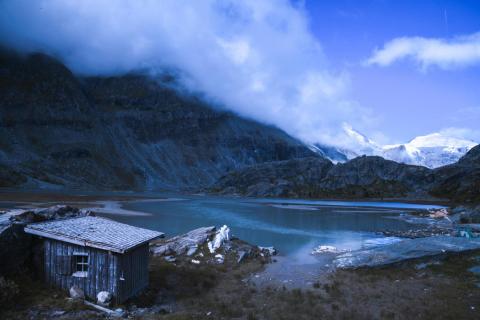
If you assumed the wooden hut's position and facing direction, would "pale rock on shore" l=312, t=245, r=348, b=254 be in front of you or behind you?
behind

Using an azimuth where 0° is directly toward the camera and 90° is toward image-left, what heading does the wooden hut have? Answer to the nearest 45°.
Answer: approximately 45°

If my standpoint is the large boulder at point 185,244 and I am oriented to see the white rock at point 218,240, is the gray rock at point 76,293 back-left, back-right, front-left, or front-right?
back-right

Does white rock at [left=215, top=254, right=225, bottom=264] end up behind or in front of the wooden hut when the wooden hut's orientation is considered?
behind

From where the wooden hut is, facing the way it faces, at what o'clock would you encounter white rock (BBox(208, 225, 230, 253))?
The white rock is roughly at 6 o'clock from the wooden hut.

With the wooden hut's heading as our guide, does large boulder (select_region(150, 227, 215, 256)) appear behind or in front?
behind
